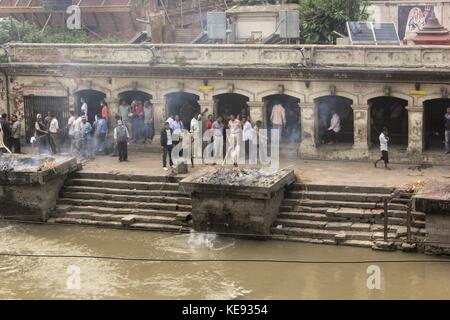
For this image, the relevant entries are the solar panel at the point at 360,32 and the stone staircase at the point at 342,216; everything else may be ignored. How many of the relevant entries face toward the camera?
2

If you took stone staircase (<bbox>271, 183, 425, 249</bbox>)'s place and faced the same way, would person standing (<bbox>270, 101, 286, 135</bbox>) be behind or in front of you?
behind

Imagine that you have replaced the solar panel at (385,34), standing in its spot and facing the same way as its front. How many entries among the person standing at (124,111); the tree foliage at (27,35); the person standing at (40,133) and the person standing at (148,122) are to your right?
4

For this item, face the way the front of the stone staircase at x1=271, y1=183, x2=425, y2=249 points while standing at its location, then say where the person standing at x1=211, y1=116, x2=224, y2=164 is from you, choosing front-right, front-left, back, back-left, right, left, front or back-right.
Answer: back-right

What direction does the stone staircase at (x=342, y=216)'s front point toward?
toward the camera

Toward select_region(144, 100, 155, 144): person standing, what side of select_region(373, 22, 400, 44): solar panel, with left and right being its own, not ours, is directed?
right

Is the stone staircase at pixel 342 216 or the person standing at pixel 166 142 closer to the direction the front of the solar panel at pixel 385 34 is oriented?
the stone staircase

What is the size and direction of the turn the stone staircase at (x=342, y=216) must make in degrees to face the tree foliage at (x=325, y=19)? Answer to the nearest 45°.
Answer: approximately 180°

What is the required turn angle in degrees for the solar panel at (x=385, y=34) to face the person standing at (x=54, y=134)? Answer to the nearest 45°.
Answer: approximately 90° to its right

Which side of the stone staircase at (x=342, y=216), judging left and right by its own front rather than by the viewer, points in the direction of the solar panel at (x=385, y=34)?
back

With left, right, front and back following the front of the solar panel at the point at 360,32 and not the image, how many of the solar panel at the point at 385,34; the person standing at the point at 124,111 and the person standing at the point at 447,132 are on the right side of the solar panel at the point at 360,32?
1

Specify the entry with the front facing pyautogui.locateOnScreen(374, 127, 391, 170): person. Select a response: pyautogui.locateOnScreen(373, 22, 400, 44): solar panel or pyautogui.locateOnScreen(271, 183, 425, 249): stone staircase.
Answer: the solar panel

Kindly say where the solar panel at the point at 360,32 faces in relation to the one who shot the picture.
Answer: facing the viewer
